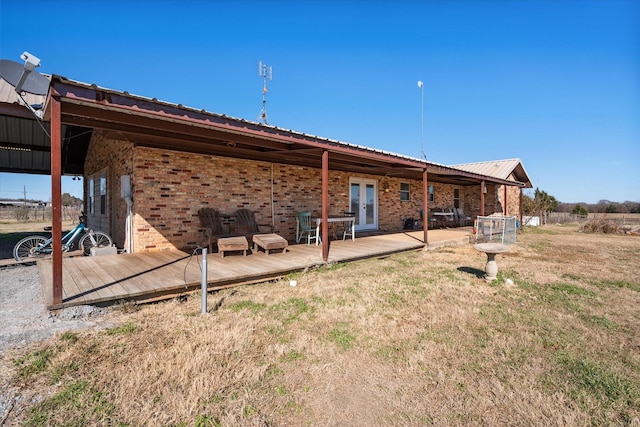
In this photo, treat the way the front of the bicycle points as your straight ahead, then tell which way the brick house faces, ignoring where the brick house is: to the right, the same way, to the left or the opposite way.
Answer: to the right

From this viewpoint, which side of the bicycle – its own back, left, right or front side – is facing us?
right

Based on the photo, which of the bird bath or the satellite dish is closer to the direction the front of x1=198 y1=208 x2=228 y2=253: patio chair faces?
the bird bath

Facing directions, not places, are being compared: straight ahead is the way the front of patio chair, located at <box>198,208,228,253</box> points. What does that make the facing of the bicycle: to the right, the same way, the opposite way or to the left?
to the left

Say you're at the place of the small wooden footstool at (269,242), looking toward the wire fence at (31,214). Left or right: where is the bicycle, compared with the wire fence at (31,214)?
left

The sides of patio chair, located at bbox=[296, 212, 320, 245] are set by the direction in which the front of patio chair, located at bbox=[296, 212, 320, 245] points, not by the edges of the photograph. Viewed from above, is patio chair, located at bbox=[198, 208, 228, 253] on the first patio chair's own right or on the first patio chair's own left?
on the first patio chair's own right

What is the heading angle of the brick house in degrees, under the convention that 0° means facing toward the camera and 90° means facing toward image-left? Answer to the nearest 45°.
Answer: approximately 315°

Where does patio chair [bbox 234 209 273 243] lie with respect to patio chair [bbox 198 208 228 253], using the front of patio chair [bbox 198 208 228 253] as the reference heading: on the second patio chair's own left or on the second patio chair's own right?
on the second patio chair's own left

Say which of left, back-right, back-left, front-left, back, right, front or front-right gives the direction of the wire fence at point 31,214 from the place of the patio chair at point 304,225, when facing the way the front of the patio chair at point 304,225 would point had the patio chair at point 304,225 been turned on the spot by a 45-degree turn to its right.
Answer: back-right
